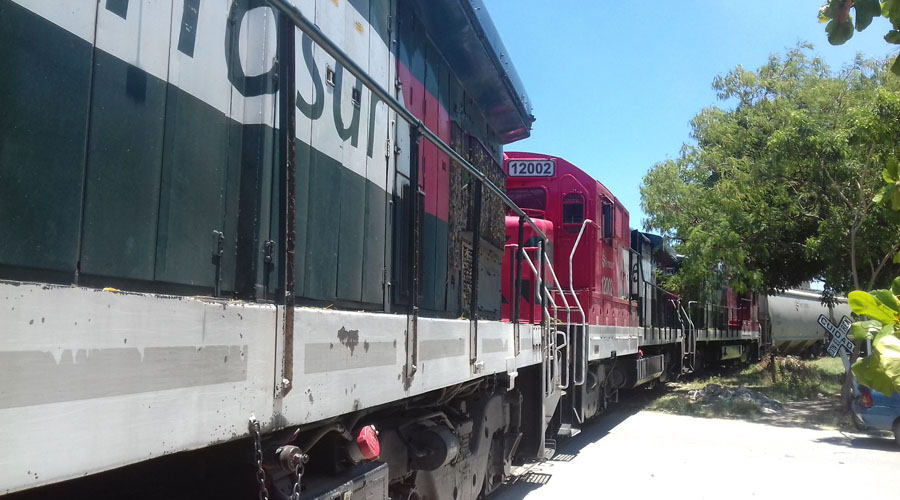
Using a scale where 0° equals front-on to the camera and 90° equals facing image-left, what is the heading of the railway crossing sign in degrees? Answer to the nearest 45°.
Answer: approximately 0°

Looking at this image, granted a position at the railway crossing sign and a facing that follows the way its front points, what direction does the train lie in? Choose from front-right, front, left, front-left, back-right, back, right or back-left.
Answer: front

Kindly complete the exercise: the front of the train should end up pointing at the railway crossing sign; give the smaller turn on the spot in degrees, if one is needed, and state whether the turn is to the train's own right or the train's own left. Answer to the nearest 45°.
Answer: approximately 180°

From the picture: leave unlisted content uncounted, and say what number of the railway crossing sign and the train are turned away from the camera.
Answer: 0

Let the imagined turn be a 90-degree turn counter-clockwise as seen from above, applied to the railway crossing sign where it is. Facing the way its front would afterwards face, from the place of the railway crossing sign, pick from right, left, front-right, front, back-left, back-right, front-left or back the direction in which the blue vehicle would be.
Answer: right

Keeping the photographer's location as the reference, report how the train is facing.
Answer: facing the viewer and to the left of the viewer

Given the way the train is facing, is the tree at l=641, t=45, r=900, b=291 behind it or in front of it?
behind

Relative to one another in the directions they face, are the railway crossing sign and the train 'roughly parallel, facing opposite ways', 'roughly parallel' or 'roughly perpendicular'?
roughly parallel

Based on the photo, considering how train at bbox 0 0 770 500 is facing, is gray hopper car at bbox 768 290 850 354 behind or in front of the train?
behind
